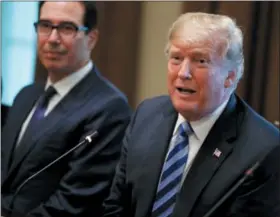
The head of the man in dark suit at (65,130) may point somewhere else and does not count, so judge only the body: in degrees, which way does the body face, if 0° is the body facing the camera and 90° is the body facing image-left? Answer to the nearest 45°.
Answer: approximately 45°

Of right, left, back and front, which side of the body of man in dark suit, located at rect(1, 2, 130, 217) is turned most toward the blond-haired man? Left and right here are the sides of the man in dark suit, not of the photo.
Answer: left

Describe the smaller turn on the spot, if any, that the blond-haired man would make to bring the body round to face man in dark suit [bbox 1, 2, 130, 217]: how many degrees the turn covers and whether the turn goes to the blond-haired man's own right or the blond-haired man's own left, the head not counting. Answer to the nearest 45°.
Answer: approximately 90° to the blond-haired man's own right
